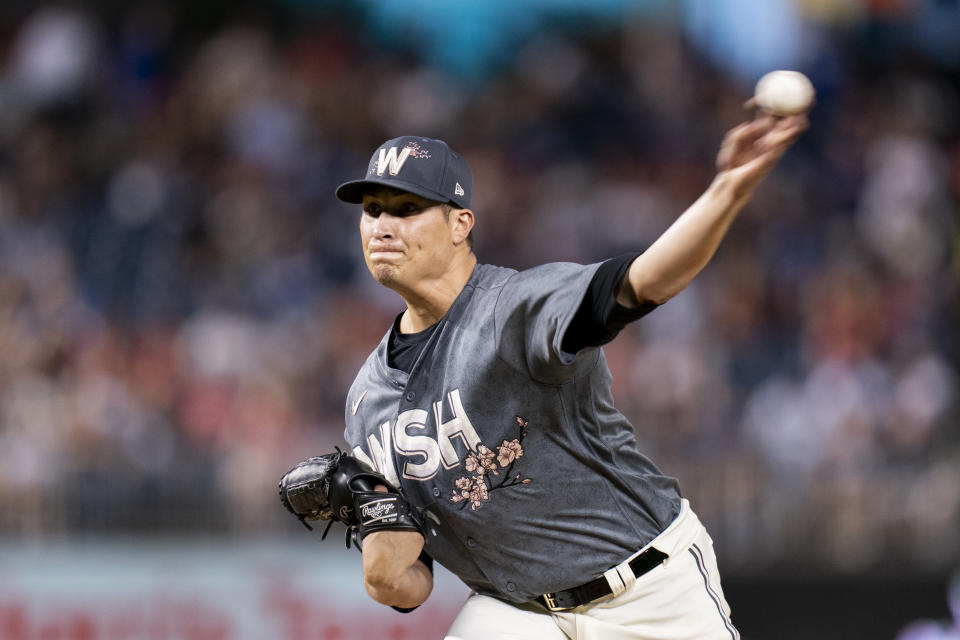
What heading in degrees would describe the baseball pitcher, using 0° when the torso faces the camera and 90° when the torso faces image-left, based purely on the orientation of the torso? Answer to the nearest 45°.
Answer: approximately 45°
